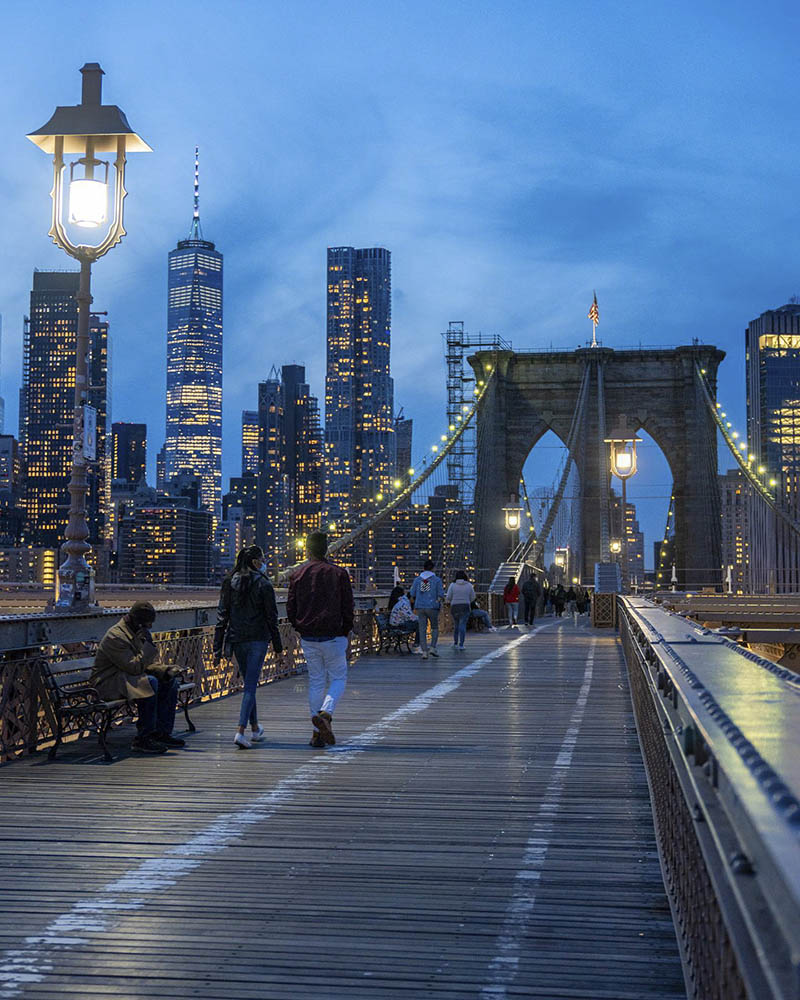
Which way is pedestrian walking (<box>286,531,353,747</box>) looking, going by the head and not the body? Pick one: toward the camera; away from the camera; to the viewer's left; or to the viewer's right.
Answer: away from the camera

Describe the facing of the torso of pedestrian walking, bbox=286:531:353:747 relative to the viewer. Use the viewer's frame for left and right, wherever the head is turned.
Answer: facing away from the viewer

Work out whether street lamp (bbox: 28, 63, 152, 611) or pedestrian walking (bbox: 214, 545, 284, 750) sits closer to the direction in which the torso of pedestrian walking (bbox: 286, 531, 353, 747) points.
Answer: the street lamp

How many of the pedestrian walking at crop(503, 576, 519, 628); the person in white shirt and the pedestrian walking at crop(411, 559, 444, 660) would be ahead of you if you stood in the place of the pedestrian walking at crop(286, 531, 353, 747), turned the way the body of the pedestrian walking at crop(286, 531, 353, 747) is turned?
3

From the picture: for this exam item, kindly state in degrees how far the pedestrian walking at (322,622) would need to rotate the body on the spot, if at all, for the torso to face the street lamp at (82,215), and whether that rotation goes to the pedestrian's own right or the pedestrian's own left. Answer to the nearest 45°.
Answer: approximately 45° to the pedestrian's own left

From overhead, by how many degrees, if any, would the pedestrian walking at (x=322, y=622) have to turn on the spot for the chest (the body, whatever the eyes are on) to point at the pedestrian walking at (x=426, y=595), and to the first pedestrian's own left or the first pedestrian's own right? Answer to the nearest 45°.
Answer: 0° — they already face them

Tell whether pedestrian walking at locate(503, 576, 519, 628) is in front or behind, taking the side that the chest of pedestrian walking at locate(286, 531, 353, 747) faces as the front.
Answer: in front
